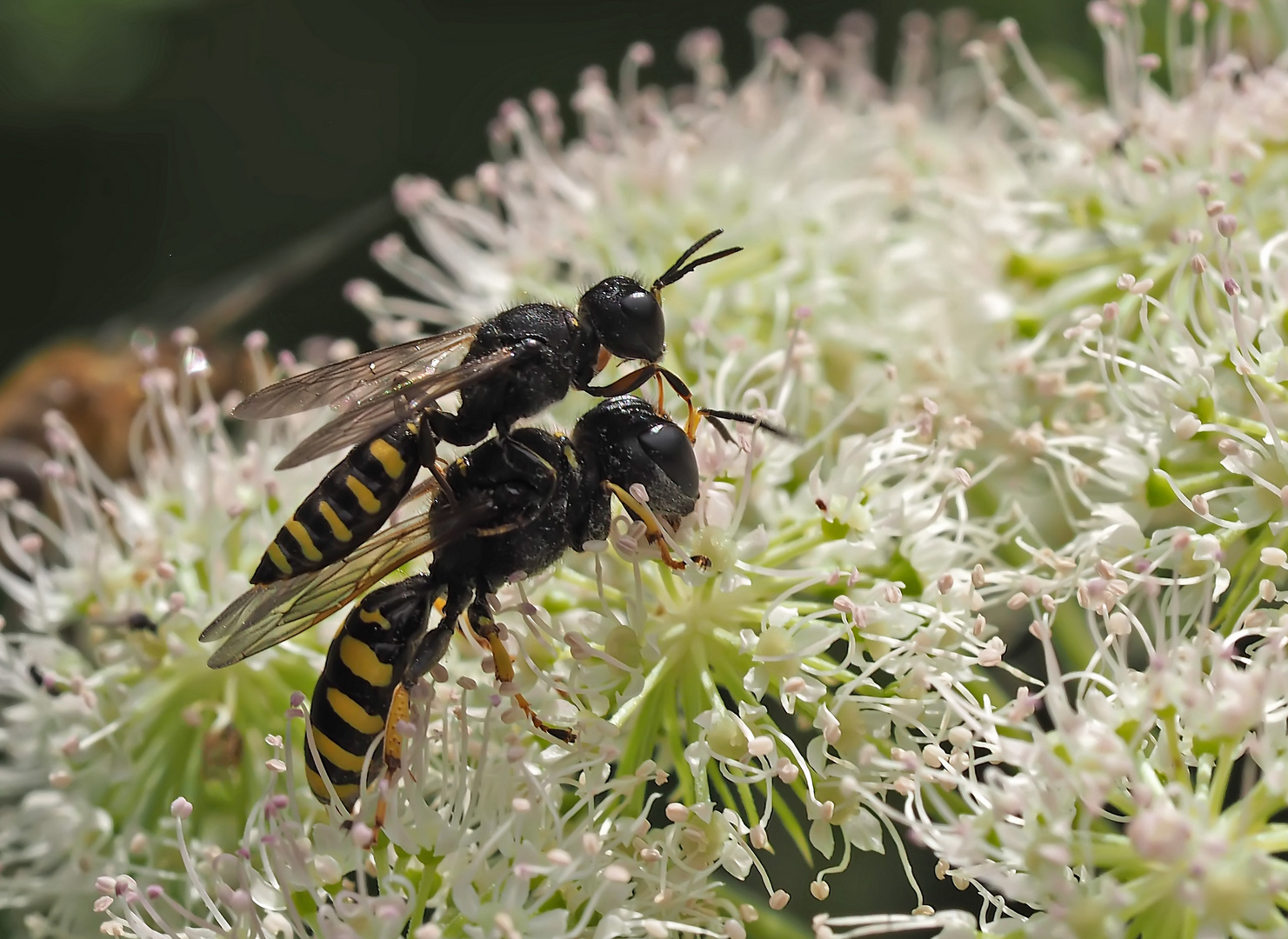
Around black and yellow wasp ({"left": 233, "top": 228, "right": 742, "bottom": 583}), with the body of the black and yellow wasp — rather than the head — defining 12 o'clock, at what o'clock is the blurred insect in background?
The blurred insect in background is roughly at 8 o'clock from the black and yellow wasp.

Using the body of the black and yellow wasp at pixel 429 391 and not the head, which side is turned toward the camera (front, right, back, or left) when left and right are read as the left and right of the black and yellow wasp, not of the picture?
right

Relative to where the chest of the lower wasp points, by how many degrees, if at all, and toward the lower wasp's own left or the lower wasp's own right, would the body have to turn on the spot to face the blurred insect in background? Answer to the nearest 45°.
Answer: approximately 90° to the lower wasp's own left

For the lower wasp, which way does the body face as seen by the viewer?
to the viewer's right
